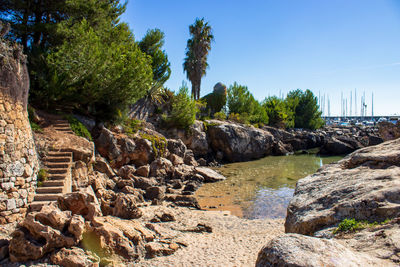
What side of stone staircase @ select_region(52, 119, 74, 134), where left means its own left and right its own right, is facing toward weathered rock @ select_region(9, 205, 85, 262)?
front

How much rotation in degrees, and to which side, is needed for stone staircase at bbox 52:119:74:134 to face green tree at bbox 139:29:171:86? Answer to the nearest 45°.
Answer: approximately 135° to its left

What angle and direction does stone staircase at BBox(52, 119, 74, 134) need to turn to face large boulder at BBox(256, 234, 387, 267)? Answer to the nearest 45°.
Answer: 0° — it already faces it

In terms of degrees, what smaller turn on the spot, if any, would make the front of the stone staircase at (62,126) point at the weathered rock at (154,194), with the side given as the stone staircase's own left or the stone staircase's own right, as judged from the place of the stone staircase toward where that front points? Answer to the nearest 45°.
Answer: approximately 45° to the stone staircase's own left

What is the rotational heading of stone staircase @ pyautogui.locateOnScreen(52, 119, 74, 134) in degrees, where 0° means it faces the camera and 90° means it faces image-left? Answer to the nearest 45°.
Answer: approximately 0°

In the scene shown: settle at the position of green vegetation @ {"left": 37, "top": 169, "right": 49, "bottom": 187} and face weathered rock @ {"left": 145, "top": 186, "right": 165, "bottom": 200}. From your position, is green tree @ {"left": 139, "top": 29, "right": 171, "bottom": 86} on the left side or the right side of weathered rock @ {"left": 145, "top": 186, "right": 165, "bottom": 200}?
left

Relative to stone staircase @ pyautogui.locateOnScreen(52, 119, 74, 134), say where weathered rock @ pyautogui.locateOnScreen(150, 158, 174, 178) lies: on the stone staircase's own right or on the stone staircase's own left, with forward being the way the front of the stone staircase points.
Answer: on the stone staircase's own left

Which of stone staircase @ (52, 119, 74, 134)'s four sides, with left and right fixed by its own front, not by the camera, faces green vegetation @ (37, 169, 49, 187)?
front
